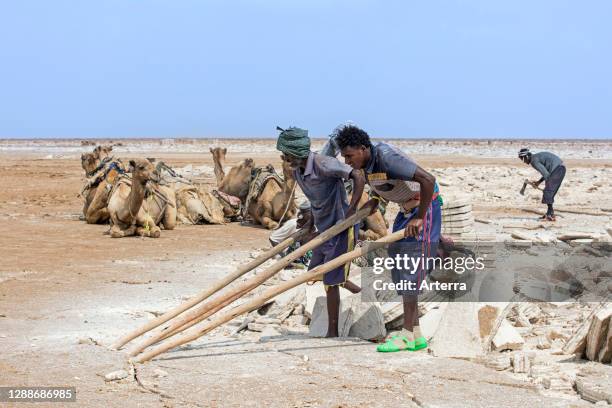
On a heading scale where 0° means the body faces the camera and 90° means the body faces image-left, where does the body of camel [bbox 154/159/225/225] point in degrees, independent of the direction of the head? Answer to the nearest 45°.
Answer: approximately 90°

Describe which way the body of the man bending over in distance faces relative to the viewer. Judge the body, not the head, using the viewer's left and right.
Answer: facing to the left of the viewer

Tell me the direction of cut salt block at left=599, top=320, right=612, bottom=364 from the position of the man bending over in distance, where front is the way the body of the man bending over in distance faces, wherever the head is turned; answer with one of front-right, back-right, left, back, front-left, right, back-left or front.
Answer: left

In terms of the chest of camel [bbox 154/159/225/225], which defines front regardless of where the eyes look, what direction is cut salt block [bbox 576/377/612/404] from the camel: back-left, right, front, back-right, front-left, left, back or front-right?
left

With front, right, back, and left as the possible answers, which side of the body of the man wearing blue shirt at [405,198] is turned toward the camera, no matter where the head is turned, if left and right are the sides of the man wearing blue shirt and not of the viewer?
left

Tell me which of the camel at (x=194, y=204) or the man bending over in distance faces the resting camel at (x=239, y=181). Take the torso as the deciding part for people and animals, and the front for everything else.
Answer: the man bending over in distance

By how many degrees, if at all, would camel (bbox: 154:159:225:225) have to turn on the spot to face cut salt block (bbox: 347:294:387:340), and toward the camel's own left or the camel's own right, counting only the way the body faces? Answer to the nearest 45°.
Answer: approximately 90° to the camel's own left

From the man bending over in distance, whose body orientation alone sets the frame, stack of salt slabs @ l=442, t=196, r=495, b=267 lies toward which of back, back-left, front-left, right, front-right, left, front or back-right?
left

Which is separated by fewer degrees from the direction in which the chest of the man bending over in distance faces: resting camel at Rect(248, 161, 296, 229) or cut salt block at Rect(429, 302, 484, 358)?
the resting camel

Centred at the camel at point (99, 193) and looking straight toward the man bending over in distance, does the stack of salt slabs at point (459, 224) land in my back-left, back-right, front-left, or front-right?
front-right
